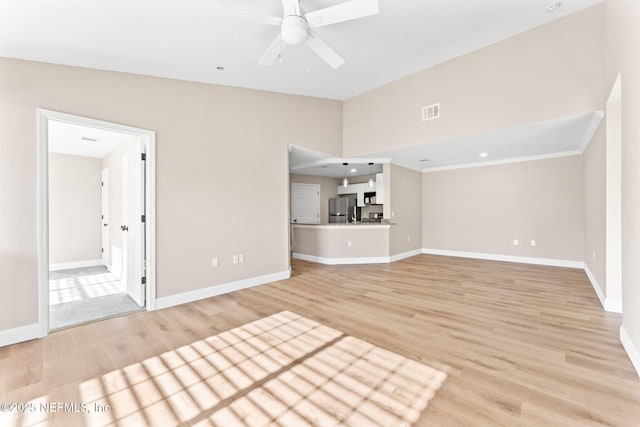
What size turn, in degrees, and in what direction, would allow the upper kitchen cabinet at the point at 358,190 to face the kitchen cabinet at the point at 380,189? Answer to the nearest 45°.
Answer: approximately 45° to its left

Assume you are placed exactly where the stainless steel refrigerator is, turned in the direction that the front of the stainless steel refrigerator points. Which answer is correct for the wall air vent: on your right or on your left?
on your left

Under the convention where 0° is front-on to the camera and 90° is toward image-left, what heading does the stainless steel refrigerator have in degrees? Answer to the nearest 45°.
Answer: approximately 45°

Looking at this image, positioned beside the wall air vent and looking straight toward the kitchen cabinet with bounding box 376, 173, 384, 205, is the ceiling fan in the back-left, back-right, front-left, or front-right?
back-left

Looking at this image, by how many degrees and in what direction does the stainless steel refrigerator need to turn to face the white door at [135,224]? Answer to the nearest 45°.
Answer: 0° — it already faces it

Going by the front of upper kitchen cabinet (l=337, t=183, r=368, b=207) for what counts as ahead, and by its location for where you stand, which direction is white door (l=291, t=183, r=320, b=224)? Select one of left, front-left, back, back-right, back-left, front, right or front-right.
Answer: front-right

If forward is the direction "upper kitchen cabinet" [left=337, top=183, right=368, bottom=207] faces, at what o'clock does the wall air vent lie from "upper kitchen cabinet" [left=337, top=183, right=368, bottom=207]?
The wall air vent is roughly at 10 o'clock from the upper kitchen cabinet.

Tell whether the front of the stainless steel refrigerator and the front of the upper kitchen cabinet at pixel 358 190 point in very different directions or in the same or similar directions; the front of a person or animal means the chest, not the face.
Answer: same or similar directions

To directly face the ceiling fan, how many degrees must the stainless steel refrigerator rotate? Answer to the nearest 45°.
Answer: approximately 45° to its left

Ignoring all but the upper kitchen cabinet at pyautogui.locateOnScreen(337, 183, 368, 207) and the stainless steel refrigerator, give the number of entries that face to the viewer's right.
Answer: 0

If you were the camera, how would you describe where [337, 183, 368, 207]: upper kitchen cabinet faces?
facing the viewer and to the left of the viewer

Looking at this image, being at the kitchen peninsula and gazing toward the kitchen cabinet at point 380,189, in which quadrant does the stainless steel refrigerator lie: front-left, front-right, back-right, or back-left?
front-left
